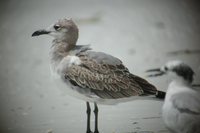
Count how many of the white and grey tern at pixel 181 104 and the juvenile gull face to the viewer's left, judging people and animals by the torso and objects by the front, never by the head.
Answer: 2

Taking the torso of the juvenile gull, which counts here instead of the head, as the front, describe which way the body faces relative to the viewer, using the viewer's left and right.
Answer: facing to the left of the viewer

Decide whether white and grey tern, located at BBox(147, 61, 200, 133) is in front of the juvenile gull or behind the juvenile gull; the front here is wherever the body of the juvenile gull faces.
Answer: behind

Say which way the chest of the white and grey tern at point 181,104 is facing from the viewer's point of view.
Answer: to the viewer's left
